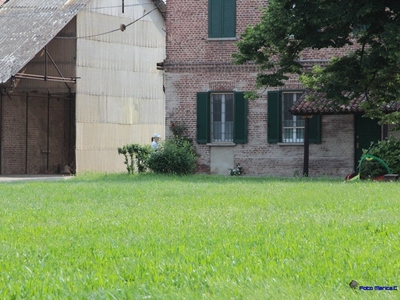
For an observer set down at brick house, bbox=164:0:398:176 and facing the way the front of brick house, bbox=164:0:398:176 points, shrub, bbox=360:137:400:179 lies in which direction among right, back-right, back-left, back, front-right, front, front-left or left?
front-left

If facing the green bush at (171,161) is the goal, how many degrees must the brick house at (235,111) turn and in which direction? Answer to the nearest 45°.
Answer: approximately 45° to its right

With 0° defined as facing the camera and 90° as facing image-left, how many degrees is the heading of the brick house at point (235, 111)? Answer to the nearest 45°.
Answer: approximately 0°

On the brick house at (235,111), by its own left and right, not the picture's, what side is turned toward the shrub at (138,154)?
right
